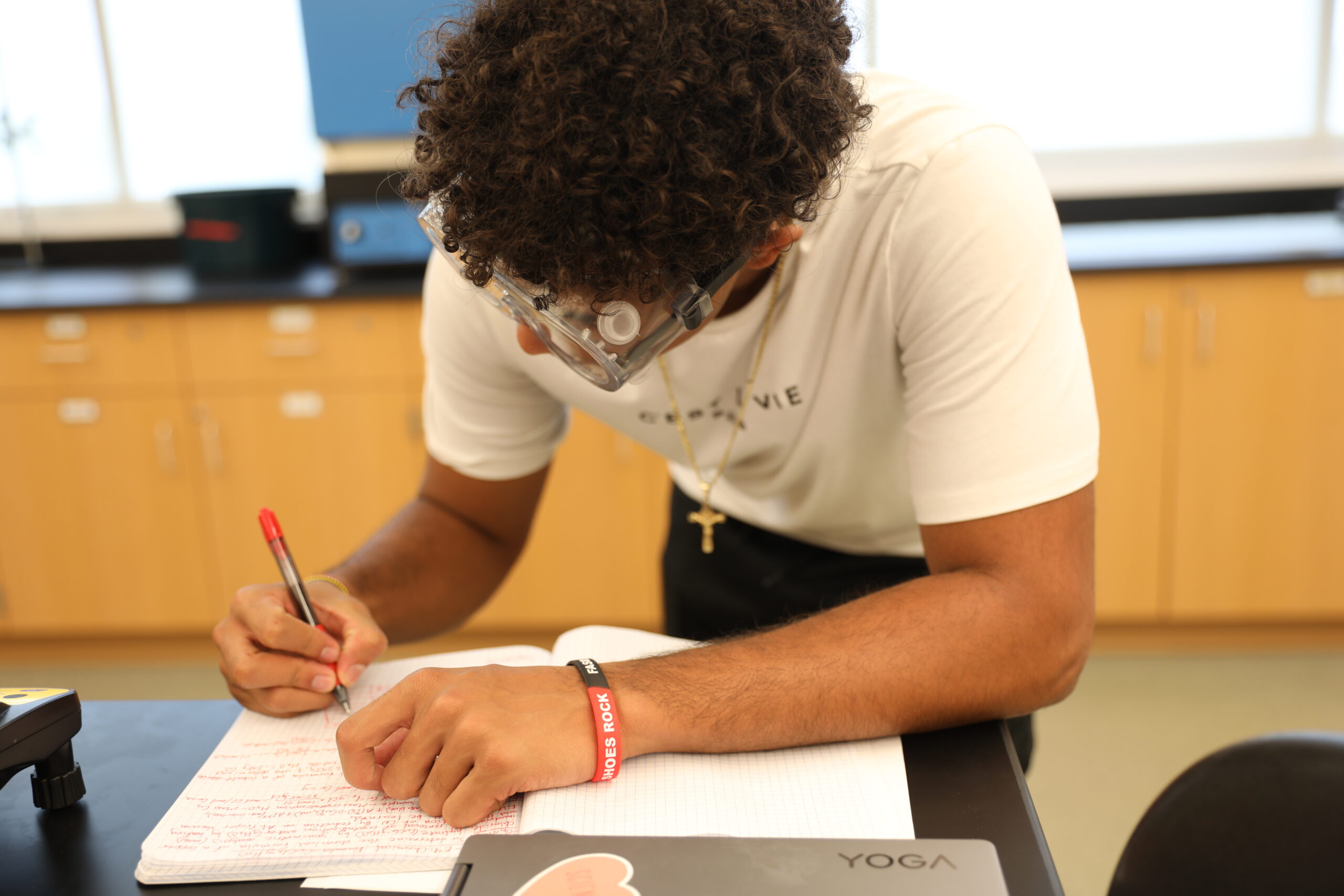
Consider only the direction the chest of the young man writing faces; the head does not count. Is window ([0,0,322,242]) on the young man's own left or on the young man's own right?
on the young man's own right

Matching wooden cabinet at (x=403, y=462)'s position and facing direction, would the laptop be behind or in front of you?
in front

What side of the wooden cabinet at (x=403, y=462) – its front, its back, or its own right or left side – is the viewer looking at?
front

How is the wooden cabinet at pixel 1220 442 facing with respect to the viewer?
toward the camera

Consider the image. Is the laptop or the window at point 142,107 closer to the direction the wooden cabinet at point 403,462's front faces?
the laptop

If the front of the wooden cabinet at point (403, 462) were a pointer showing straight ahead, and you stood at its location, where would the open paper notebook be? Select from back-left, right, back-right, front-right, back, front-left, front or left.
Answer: front

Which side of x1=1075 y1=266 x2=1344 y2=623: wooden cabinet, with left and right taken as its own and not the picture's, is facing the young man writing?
front

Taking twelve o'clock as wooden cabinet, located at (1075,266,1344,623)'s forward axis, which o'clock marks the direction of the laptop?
The laptop is roughly at 12 o'clock from the wooden cabinet.

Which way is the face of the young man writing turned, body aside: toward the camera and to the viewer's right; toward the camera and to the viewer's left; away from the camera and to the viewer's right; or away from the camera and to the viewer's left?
toward the camera and to the viewer's left

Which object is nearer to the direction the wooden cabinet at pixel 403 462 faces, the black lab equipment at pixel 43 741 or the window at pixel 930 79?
the black lab equipment

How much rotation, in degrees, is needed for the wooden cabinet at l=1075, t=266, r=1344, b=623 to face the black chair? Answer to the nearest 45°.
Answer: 0° — it already faces it
